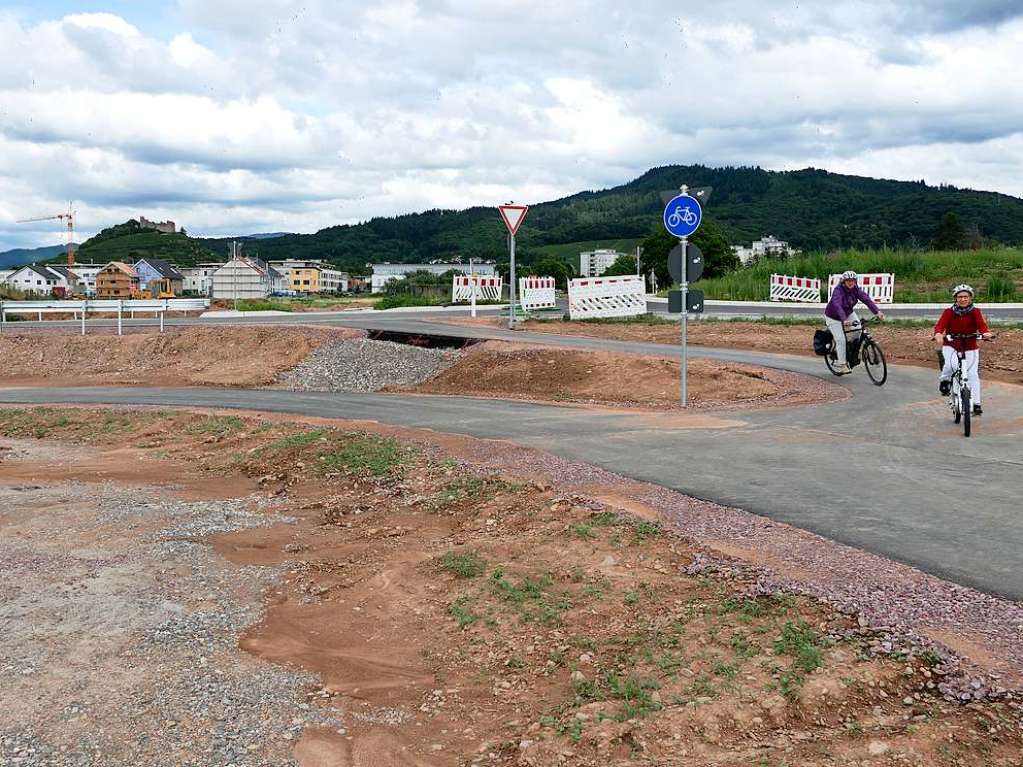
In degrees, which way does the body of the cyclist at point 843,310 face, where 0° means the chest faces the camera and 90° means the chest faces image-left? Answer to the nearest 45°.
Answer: approximately 315°

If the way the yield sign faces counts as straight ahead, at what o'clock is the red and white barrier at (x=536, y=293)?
The red and white barrier is roughly at 6 o'clock from the yield sign.

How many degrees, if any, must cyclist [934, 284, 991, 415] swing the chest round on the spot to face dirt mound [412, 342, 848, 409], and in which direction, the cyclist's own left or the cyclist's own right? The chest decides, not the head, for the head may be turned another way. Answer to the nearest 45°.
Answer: approximately 135° to the cyclist's own right

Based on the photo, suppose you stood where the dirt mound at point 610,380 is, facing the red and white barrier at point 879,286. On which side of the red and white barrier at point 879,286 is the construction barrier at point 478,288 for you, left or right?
left

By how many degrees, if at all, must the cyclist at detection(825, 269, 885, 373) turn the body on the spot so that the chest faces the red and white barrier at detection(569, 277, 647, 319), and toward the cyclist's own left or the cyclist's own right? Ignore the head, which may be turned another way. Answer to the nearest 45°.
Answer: approximately 180°

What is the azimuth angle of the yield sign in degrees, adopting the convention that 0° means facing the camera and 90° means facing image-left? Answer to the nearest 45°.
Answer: approximately 0°

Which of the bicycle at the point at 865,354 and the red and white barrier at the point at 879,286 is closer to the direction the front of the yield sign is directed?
the bicycle

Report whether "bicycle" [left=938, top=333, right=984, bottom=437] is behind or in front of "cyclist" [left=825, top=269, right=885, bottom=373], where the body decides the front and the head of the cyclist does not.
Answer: in front

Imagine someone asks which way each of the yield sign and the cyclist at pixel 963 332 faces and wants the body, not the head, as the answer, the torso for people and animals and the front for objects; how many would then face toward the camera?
2

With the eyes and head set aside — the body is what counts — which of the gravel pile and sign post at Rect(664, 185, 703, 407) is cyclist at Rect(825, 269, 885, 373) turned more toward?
the sign post

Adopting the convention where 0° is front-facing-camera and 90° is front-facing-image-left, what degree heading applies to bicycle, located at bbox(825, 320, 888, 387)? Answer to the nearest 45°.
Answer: approximately 315°
